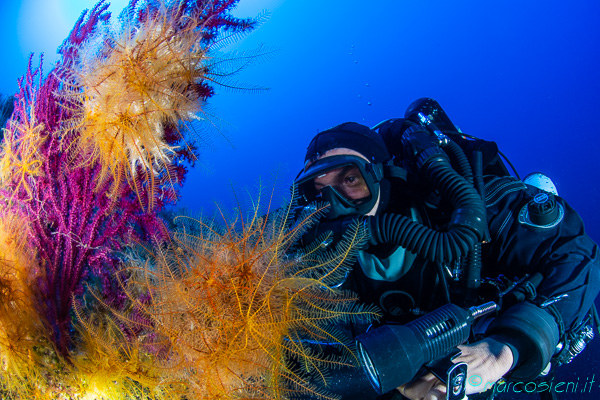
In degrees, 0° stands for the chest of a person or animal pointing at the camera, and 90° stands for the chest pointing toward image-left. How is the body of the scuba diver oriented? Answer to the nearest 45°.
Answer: approximately 45°
